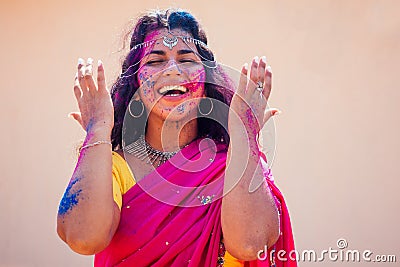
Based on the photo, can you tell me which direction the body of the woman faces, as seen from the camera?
toward the camera

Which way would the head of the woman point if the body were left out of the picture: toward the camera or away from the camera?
toward the camera
